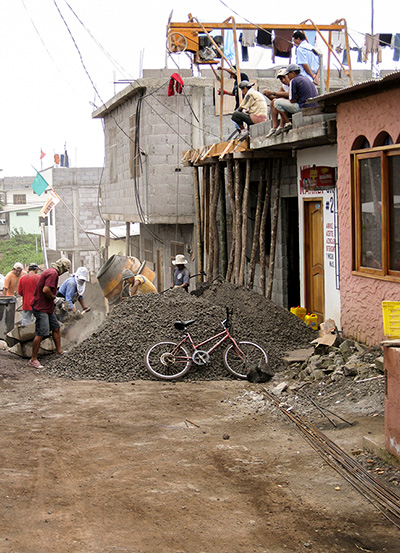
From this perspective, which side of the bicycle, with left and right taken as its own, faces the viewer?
right

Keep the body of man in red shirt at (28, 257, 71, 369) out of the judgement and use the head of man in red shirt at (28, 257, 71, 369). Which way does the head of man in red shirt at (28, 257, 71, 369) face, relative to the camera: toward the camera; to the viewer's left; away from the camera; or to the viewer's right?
to the viewer's right

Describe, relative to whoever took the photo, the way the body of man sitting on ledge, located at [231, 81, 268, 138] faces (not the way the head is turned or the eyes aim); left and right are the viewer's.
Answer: facing to the left of the viewer

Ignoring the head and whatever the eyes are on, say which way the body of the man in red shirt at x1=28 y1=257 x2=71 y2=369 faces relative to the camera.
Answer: to the viewer's right

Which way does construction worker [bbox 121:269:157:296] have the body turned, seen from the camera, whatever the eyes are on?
to the viewer's left

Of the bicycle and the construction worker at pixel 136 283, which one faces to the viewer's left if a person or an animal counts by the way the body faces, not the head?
the construction worker
